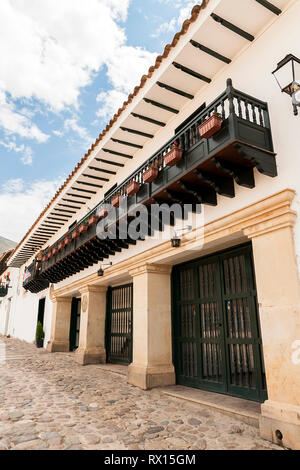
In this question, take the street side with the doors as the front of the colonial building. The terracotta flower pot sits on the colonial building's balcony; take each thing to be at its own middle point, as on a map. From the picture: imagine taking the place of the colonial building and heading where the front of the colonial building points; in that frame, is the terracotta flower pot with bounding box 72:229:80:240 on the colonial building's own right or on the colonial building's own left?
on the colonial building's own right

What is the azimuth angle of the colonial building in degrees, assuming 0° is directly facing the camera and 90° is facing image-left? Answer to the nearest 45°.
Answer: approximately 45°

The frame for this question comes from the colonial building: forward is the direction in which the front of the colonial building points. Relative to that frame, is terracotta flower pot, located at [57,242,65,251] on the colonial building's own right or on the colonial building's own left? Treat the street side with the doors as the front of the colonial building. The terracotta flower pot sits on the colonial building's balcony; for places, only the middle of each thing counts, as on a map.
on the colonial building's own right

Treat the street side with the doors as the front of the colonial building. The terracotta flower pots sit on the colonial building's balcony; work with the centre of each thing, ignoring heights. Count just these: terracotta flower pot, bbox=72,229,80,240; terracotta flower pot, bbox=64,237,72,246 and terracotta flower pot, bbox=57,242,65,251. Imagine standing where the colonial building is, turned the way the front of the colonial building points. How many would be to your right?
3
